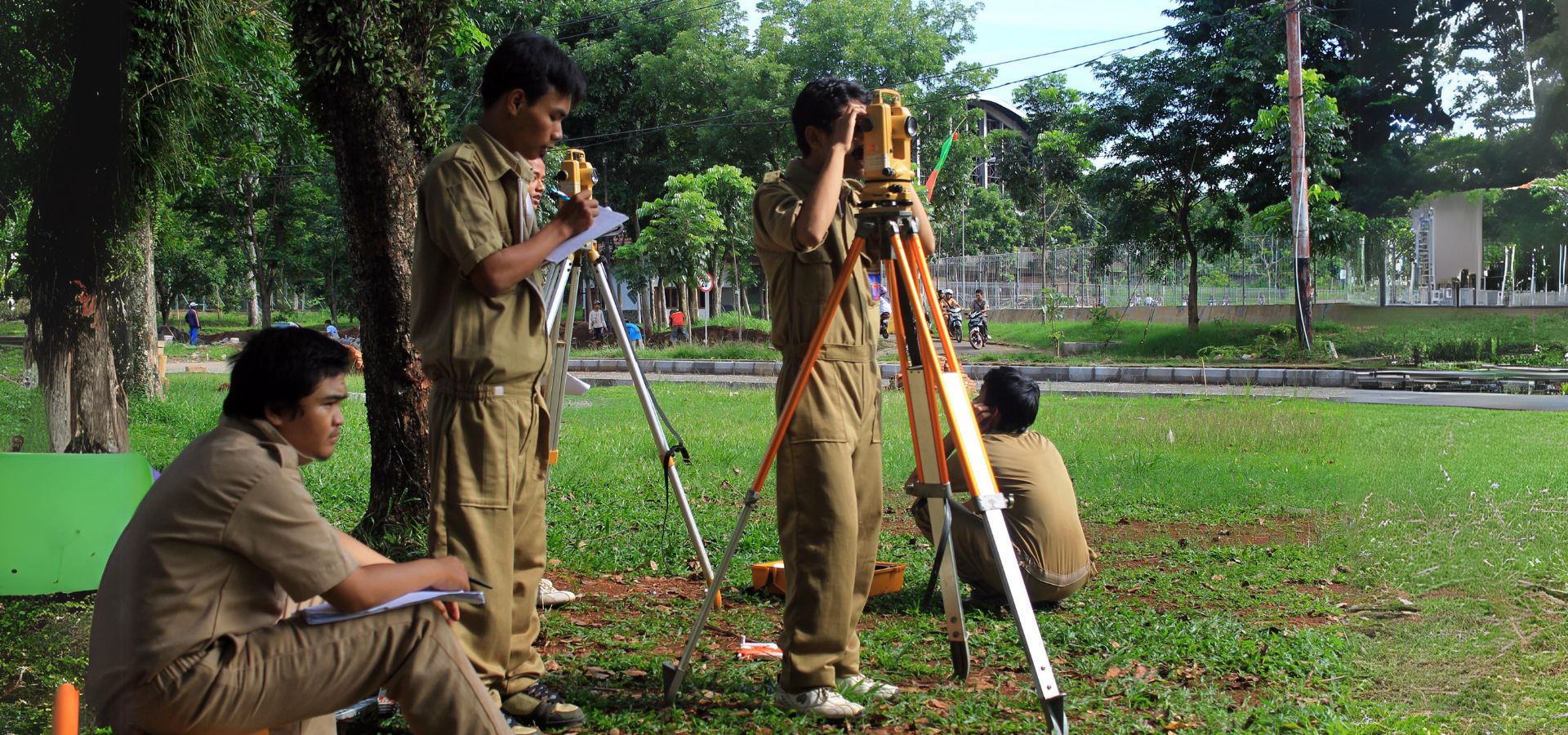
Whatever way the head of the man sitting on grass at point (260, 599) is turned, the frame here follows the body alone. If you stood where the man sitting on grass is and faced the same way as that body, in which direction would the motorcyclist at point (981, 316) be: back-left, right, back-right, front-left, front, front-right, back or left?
front-left

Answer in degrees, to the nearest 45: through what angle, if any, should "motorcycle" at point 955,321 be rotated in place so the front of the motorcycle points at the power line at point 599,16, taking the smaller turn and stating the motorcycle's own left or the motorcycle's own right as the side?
approximately 90° to the motorcycle's own right

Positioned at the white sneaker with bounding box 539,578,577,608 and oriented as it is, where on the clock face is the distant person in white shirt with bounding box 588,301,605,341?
The distant person in white shirt is roughly at 9 o'clock from the white sneaker.

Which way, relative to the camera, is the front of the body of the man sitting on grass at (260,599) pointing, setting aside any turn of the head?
to the viewer's right

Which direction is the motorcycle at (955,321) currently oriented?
toward the camera

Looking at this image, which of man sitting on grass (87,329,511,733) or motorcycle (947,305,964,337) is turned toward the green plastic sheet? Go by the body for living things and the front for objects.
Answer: the motorcycle

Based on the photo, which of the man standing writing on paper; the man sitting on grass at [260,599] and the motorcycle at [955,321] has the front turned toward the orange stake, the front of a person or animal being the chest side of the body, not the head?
the motorcycle

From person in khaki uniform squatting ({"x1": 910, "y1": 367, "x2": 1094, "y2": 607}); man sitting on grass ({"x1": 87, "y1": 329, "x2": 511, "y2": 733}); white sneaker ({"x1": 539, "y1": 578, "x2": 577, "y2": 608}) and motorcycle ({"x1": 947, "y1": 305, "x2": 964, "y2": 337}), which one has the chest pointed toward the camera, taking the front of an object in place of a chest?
the motorcycle

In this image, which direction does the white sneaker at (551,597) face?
to the viewer's right

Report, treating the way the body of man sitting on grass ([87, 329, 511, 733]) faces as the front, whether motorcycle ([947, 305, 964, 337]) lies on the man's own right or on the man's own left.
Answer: on the man's own left

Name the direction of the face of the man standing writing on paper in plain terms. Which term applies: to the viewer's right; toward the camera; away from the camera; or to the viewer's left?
to the viewer's right

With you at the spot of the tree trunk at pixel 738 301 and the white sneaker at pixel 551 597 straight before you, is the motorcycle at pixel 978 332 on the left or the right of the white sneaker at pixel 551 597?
left

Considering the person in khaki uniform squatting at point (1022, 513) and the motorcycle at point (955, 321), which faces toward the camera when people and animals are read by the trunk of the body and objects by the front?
the motorcycle

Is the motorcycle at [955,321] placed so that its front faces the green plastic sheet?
yes

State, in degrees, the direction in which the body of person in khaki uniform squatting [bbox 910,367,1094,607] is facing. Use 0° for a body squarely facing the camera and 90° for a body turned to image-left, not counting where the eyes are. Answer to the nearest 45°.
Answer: approximately 135°

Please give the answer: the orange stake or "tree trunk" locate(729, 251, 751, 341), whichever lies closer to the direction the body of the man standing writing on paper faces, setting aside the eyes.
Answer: the tree trunk

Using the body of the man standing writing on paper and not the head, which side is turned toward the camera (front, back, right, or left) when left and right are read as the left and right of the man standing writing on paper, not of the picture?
right
